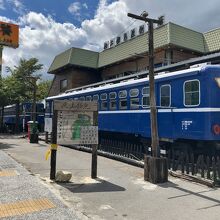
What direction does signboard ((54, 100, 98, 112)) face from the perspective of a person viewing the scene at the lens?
facing the viewer

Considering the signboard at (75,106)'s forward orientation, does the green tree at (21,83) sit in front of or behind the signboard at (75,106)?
behind

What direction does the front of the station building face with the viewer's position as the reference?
facing the viewer and to the left of the viewer

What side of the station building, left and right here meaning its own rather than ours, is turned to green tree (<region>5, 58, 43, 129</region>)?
right

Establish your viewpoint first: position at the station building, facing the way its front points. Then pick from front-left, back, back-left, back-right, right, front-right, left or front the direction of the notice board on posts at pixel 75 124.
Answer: front-left

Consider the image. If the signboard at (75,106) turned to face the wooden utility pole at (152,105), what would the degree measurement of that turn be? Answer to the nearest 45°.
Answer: approximately 90° to its left

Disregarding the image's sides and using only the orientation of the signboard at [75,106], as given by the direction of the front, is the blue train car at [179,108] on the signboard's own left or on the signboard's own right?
on the signboard's own left

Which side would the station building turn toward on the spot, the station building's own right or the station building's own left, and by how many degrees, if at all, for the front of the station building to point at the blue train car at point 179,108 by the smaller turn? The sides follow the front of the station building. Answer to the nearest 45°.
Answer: approximately 45° to the station building's own left

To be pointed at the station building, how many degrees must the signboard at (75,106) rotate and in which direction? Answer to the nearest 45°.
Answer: approximately 180°

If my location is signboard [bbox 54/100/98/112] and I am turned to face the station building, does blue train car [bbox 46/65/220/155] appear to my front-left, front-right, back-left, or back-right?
front-right

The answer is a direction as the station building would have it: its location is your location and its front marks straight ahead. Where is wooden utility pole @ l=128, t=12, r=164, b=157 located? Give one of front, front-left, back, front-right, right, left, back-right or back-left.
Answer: front-left

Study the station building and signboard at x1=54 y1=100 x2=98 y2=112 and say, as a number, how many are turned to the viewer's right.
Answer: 0
